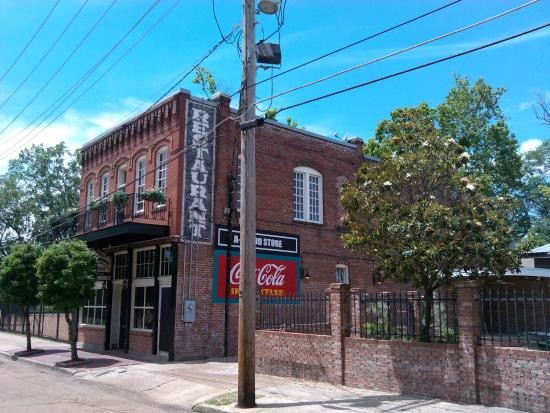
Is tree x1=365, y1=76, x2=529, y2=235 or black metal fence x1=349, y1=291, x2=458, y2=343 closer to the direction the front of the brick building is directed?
the black metal fence

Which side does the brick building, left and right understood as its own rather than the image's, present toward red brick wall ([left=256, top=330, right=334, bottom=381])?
left

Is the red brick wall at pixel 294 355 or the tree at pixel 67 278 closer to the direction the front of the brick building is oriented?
the tree

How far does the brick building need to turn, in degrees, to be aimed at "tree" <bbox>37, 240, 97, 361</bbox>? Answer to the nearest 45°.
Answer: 0° — it already faces it

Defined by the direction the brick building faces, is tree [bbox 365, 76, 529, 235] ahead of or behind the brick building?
behind

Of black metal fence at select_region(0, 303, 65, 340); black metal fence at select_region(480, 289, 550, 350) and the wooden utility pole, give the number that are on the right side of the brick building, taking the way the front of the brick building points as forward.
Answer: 1

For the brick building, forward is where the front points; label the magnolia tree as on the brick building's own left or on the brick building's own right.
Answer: on the brick building's own left

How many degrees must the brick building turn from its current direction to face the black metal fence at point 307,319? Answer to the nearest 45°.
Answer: approximately 90° to its left

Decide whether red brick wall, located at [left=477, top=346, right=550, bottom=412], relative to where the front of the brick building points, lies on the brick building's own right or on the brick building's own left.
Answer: on the brick building's own left

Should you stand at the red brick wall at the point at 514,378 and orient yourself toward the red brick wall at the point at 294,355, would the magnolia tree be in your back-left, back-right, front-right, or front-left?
front-right

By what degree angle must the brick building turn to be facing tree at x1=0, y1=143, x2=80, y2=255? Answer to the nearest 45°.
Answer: approximately 90° to its right

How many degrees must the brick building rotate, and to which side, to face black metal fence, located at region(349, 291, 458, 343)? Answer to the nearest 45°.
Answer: approximately 90° to its left

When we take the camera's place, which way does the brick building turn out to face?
facing the viewer and to the left of the viewer

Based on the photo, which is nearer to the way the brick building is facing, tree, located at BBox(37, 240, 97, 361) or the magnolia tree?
the tree

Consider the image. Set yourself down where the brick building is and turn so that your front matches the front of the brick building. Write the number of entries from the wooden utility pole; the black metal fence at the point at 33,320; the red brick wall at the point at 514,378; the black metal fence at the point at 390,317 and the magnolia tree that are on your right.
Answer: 1

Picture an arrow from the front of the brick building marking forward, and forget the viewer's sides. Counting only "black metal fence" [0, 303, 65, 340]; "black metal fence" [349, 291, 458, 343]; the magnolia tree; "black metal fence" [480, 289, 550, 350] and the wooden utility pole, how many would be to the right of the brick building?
1

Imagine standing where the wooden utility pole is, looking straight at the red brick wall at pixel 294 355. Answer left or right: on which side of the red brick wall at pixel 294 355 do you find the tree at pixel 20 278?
left

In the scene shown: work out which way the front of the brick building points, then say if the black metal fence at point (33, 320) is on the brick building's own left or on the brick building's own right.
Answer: on the brick building's own right

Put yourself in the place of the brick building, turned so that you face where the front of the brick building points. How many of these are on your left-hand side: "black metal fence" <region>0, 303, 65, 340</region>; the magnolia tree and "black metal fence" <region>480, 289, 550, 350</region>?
2

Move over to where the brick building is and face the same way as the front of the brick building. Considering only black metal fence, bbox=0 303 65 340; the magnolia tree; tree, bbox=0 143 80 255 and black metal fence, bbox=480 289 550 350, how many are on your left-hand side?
2
